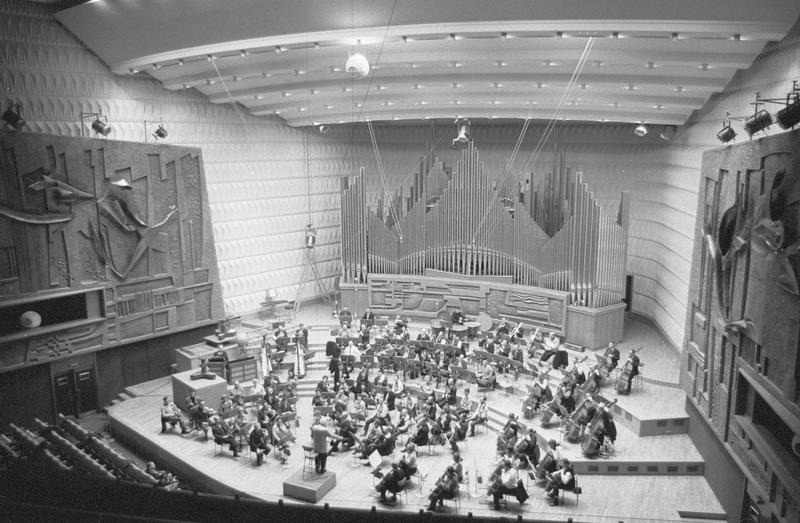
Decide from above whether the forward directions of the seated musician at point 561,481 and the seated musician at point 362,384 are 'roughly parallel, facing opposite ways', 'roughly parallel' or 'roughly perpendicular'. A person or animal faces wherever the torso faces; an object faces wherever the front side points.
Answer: roughly perpendicular

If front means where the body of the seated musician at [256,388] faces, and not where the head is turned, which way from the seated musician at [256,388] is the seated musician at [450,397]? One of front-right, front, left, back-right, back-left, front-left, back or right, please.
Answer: front

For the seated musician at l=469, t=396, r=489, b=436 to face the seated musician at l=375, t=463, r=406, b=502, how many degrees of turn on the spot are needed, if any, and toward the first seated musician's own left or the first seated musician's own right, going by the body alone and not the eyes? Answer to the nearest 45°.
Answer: approximately 45° to the first seated musician's own left

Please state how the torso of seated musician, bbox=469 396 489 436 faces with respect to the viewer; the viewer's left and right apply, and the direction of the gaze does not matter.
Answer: facing to the left of the viewer

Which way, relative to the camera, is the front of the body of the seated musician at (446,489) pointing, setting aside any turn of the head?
to the viewer's left

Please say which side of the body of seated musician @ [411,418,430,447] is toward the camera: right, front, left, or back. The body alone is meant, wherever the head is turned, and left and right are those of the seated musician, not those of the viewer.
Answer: left

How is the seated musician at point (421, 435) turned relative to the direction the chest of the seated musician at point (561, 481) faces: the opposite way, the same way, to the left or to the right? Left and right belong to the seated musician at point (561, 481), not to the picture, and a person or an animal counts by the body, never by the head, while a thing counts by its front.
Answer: the same way

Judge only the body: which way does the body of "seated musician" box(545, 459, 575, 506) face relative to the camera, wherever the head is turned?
to the viewer's left

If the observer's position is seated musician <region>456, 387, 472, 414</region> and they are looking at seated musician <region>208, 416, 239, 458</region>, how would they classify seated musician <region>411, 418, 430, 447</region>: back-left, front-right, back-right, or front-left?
front-left

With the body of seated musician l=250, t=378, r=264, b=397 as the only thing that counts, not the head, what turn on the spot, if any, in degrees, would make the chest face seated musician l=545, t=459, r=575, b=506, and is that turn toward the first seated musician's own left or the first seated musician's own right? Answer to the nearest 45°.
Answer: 0° — they already face them

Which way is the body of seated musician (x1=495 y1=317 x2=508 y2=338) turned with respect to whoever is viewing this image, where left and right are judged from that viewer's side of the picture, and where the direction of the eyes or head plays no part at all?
facing the viewer and to the left of the viewer

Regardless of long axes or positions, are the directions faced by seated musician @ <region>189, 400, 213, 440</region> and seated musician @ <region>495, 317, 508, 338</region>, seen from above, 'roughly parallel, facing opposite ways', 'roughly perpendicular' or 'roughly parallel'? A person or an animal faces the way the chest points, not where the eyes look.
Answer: roughly perpendicular

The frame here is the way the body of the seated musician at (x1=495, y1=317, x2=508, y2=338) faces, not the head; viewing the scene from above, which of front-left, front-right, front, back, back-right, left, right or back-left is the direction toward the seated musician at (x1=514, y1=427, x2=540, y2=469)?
front-left

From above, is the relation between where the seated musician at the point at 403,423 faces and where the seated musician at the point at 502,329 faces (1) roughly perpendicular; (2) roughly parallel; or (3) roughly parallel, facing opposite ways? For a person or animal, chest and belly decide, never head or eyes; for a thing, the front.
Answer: roughly parallel

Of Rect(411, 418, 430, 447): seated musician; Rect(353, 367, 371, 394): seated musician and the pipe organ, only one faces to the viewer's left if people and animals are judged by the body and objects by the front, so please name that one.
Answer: Rect(411, 418, 430, 447): seated musician

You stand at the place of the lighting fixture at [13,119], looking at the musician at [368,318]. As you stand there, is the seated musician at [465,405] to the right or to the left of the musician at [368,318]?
right

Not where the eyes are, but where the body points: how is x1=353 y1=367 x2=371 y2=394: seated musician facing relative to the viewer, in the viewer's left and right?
facing the viewer
